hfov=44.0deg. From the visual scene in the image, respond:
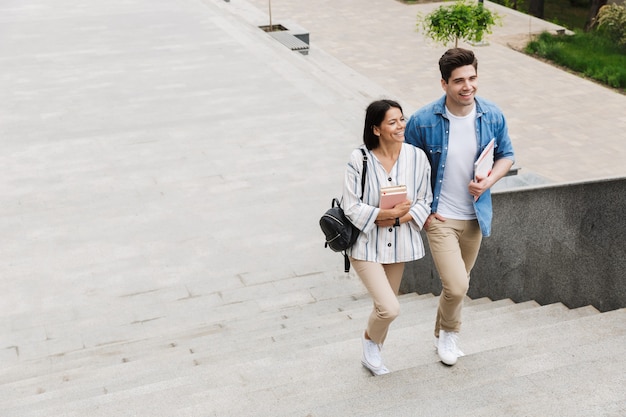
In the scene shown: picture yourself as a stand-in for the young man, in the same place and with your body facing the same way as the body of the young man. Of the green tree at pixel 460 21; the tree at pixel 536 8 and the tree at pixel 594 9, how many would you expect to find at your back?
3

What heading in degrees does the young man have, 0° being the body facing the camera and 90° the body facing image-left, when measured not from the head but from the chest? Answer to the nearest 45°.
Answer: approximately 0°

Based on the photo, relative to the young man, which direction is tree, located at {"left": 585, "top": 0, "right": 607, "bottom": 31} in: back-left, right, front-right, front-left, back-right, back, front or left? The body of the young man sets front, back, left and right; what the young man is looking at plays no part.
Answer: back

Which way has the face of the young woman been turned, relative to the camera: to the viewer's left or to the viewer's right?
to the viewer's right

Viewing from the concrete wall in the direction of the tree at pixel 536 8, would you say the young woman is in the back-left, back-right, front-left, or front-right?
back-left

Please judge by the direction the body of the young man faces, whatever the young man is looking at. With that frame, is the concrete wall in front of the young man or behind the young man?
behind

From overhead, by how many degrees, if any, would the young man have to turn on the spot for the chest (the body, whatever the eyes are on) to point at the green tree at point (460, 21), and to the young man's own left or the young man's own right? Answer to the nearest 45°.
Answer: approximately 180°

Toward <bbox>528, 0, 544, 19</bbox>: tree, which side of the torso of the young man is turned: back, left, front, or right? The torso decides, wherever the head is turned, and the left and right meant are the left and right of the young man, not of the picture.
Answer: back
